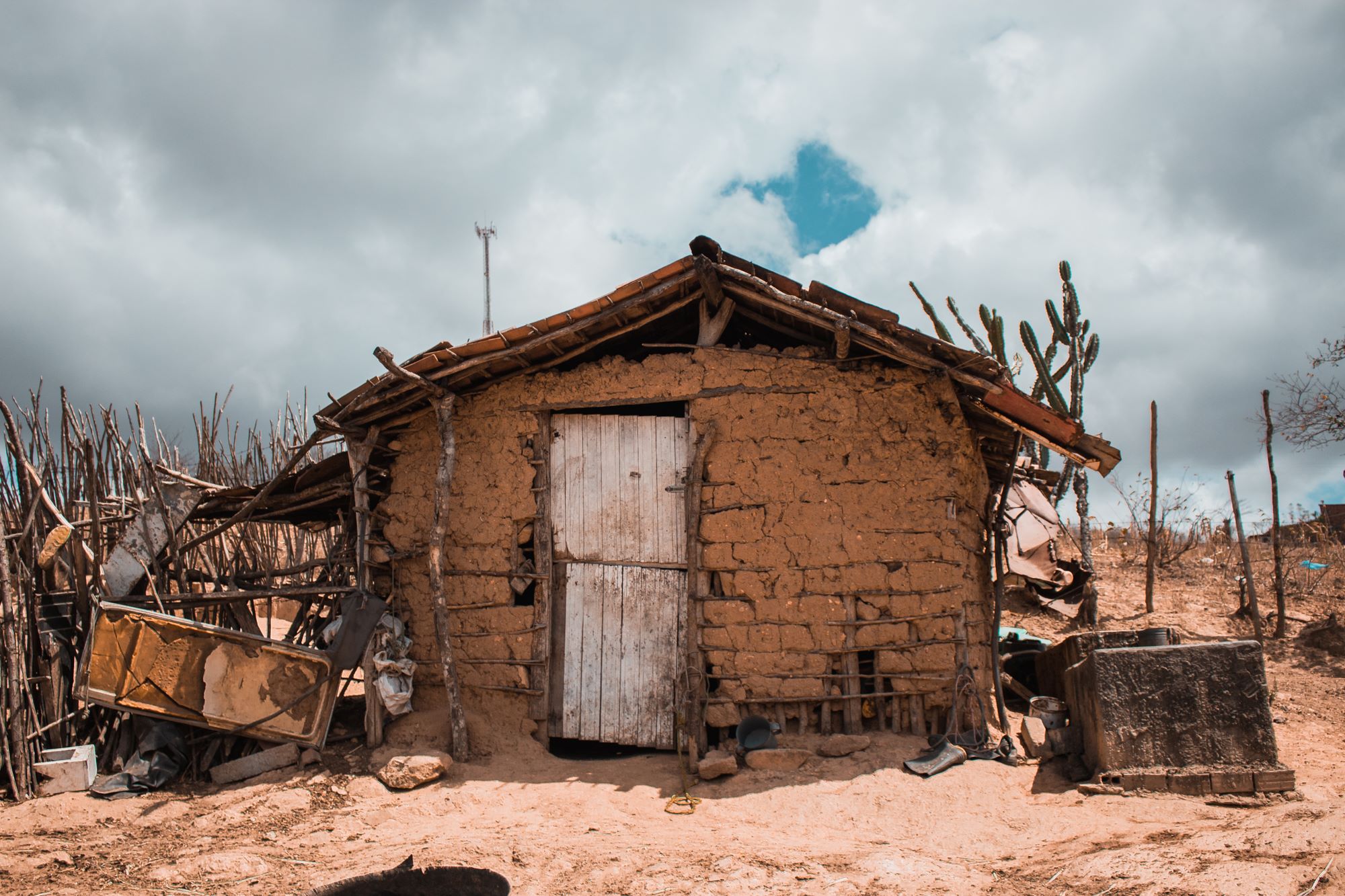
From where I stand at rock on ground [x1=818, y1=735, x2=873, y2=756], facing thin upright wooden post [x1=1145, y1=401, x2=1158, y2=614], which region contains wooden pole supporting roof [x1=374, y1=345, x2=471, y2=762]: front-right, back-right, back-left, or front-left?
back-left

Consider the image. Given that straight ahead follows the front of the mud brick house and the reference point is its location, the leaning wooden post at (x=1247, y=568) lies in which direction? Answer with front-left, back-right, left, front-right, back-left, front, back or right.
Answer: back-left

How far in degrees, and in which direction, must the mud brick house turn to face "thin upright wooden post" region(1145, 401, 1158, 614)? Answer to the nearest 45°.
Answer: approximately 135° to its left

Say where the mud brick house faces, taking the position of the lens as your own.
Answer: facing the viewer

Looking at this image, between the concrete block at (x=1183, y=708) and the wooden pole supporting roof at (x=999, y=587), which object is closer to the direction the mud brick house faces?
the concrete block

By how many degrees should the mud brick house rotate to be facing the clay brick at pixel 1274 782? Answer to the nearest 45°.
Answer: approximately 90° to its left

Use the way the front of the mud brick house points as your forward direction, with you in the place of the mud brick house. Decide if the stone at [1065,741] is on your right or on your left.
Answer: on your left

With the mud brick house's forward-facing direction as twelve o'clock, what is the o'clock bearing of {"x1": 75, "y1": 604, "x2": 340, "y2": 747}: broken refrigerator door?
The broken refrigerator door is roughly at 3 o'clock from the mud brick house.

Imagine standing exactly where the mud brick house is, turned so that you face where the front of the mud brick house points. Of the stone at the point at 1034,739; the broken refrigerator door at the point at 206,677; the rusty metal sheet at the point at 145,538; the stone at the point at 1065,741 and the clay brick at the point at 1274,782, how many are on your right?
2

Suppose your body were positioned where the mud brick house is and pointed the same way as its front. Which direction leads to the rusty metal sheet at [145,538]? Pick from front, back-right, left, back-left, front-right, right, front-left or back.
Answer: right

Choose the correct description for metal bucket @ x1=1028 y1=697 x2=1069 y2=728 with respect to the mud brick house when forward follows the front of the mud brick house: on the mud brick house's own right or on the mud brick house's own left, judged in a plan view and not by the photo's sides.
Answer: on the mud brick house's own left

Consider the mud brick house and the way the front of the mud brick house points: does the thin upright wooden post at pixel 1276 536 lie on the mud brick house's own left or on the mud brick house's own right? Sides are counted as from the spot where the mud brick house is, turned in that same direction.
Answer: on the mud brick house's own left

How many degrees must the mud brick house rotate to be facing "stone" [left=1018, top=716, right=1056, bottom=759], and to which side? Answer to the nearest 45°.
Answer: approximately 90° to its left

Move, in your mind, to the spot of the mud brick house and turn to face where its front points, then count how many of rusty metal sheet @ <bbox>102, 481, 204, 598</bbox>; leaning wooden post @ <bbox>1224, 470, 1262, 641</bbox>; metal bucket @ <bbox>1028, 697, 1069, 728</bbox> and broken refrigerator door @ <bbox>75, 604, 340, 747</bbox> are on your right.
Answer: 2

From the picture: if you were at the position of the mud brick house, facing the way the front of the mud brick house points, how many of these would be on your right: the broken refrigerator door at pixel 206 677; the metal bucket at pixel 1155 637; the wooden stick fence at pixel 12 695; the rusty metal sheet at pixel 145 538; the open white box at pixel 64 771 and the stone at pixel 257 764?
5

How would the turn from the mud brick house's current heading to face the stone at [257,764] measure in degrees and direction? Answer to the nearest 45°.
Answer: approximately 90° to its right

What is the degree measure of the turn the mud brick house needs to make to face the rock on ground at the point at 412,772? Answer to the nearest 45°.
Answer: approximately 90° to its right
